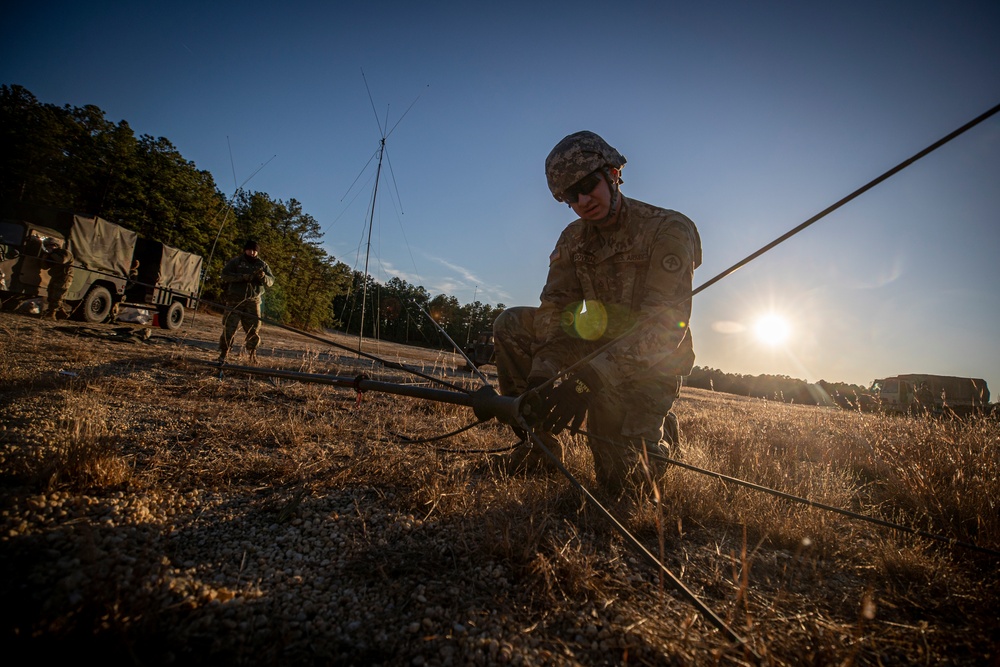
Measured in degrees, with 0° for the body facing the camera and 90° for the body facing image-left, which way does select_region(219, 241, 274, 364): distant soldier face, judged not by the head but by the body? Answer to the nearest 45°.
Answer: approximately 0°

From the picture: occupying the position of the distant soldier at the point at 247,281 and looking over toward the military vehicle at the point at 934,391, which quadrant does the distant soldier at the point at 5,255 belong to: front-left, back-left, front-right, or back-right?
back-left

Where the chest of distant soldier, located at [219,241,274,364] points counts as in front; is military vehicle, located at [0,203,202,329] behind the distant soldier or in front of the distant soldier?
behind

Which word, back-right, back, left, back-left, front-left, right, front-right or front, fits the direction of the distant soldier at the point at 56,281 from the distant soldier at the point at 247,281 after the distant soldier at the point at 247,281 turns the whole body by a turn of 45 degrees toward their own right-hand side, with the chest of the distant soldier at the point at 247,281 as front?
right

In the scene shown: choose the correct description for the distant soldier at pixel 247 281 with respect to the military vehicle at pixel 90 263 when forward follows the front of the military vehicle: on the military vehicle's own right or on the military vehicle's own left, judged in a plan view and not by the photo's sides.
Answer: on the military vehicle's own left

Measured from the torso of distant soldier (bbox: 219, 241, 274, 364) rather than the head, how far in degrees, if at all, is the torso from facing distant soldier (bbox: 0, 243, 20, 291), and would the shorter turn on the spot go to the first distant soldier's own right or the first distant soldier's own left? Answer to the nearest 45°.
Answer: approximately 135° to the first distant soldier's own right

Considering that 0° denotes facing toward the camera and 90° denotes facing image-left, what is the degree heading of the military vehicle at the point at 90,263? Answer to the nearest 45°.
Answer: approximately 45°
